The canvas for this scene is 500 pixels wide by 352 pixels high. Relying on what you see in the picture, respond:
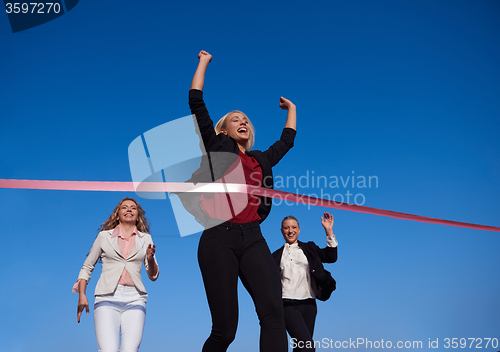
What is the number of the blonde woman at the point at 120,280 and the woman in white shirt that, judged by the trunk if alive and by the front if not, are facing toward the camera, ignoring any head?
2

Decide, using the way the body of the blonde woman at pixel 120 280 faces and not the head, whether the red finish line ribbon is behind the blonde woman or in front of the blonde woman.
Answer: in front

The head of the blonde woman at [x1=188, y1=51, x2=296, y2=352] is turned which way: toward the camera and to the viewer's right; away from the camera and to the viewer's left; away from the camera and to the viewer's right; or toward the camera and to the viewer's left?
toward the camera and to the viewer's right

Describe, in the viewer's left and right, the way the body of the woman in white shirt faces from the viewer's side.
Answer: facing the viewer

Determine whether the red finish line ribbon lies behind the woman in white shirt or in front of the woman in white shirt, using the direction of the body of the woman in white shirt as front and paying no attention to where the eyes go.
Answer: in front

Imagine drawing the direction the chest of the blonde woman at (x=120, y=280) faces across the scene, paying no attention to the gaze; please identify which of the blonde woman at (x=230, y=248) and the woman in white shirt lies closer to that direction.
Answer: the blonde woman

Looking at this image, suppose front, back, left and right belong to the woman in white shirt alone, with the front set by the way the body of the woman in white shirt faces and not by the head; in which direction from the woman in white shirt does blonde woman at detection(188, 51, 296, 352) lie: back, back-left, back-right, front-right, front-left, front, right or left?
front

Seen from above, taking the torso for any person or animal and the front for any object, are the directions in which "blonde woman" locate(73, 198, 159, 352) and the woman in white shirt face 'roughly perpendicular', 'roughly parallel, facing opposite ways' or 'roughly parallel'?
roughly parallel

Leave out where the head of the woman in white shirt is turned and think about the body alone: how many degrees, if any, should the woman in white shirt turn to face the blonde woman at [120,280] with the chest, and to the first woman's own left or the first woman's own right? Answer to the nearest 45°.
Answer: approximately 45° to the first woman's own right

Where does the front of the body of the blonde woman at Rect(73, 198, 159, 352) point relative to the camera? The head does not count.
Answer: toward the camera
